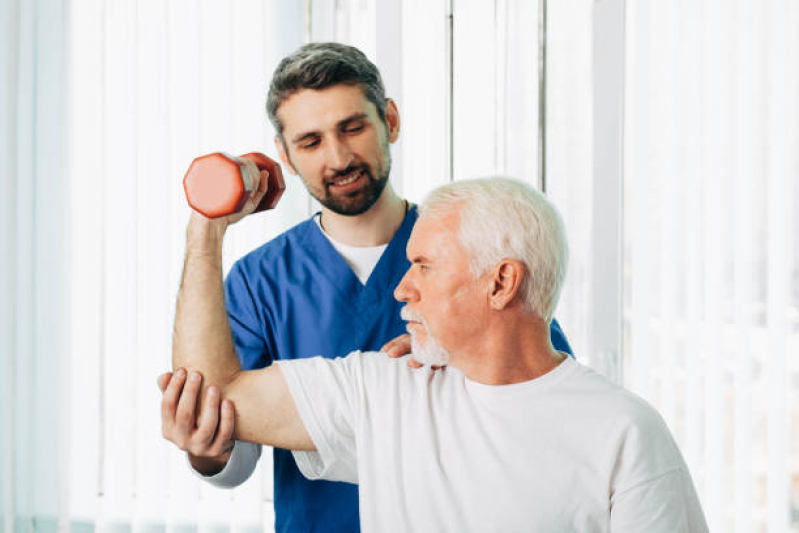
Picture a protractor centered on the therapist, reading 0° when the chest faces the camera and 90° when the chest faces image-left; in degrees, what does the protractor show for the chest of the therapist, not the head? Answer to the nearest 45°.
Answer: approximately 0°

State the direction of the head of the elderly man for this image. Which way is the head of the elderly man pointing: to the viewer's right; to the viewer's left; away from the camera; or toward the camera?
to the viewer's left

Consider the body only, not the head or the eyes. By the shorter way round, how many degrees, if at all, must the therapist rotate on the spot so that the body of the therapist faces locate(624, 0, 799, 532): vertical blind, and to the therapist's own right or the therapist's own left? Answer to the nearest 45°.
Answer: approximately 135° to the therapist's own left
